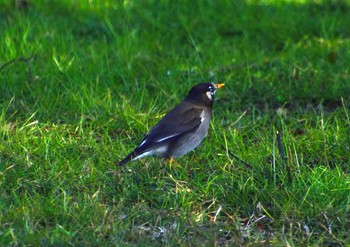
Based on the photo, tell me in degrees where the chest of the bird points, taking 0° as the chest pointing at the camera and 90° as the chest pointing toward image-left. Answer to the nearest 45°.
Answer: approximately 270°
